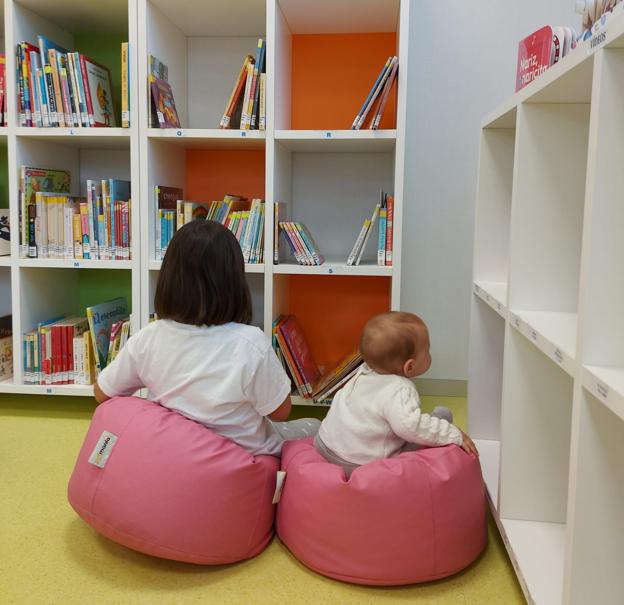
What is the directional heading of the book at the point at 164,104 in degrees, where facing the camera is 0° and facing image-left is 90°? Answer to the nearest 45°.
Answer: approximately 315°

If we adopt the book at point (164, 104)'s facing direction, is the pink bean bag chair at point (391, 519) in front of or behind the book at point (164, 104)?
in front

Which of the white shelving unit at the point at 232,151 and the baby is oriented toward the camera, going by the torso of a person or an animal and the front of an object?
the white shelving unit

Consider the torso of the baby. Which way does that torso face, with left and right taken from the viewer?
facing away from the viewer and to the right of the viewer

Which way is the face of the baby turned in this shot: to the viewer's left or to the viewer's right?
to the viewer's right

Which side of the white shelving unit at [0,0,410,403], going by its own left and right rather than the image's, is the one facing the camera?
front
